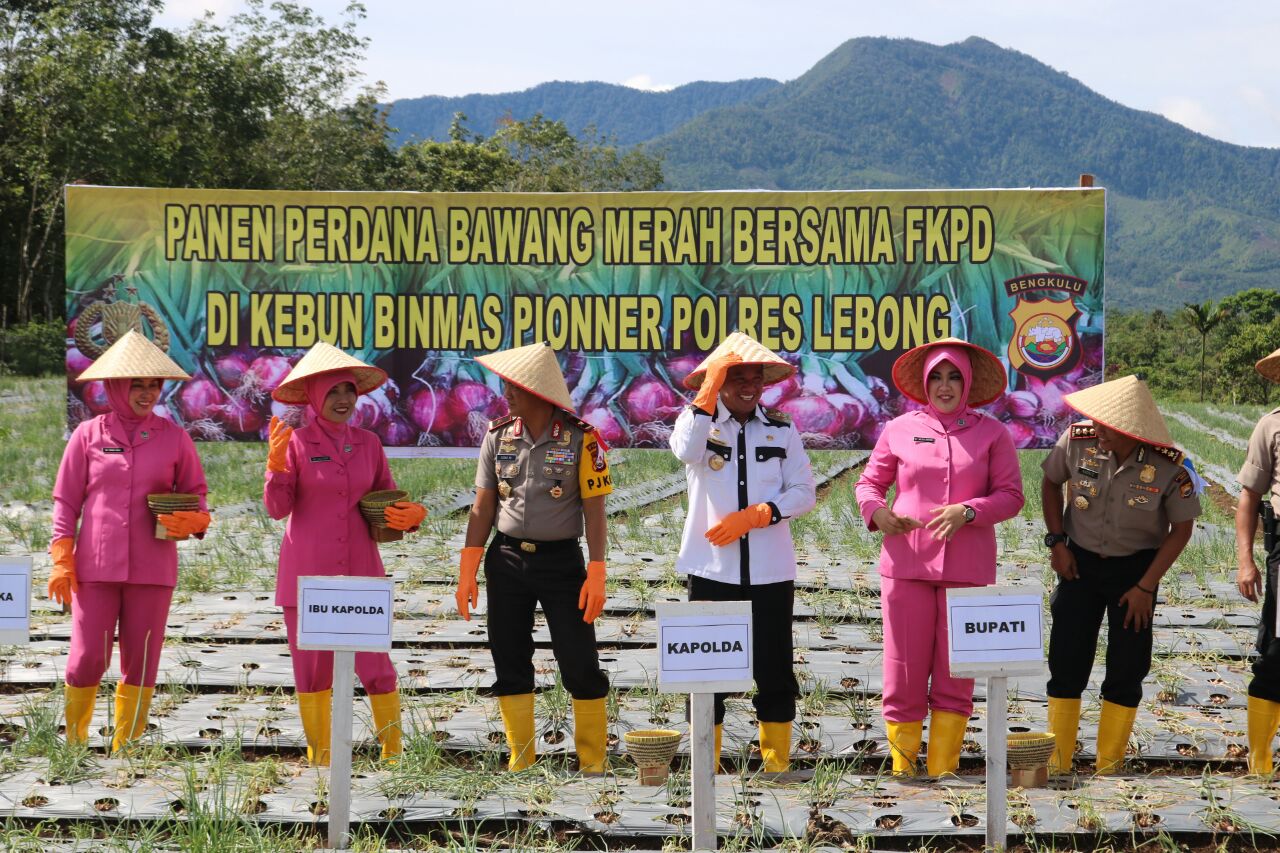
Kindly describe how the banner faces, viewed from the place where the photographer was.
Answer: facing the viewer

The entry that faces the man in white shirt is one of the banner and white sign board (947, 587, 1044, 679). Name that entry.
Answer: the banner

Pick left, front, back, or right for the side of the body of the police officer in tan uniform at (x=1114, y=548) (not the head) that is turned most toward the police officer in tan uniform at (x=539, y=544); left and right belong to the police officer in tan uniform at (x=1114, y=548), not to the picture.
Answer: right

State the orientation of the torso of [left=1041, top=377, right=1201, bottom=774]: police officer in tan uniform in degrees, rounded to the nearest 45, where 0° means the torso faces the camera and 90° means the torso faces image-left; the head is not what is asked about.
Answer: approximately 0°

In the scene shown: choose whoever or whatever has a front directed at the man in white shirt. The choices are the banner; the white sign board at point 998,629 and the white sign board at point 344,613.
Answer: the banner

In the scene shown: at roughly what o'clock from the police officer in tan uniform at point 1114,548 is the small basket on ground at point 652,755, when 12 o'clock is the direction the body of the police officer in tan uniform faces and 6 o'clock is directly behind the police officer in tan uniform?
The small basket on ground is roughly at 2 o'clock from the police officer in tan uniform.

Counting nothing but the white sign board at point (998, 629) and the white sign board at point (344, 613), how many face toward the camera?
2

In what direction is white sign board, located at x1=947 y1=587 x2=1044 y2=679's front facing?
toward the camera

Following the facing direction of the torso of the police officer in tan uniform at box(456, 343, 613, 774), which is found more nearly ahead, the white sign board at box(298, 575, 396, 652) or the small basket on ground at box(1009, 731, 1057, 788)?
the white sign board

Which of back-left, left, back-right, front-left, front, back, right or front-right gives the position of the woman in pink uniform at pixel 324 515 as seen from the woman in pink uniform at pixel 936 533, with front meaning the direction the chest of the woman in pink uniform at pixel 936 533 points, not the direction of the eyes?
right

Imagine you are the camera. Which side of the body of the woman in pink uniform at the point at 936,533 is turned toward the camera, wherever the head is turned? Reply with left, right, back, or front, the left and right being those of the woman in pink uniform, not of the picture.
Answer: front

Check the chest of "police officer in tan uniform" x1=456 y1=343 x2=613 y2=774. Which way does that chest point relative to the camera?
toward the camera

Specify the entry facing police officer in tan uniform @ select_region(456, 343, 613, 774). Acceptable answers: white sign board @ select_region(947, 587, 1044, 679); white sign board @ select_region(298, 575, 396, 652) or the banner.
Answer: the banner
